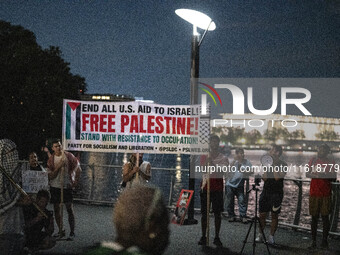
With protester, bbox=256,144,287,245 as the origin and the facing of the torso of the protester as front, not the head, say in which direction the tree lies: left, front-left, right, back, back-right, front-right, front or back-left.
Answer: right

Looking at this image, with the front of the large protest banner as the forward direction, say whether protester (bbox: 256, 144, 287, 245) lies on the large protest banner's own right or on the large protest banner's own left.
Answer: on the large protest banner's own left

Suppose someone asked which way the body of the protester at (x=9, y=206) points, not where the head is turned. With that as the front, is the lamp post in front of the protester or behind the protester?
in front

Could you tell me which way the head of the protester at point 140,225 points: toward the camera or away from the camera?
away from the camera

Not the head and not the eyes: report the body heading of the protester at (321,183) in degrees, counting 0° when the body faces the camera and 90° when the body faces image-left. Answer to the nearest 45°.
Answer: approximately 0°

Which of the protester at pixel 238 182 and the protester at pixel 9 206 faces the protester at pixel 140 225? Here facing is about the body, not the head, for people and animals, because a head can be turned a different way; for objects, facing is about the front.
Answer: the protester at pixel 238 182

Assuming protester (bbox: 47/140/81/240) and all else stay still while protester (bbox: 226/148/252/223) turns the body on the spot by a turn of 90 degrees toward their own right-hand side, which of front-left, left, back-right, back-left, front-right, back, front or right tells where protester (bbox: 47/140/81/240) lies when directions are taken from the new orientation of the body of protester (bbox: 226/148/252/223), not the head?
front-left

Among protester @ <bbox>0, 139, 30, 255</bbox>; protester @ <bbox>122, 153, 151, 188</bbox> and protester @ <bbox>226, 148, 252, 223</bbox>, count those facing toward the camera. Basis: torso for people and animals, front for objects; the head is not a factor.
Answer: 2

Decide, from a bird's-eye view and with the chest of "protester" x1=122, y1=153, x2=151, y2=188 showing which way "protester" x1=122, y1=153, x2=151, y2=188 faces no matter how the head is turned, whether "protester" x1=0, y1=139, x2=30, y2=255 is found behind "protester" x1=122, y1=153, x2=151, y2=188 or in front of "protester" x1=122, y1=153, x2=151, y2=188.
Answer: in front

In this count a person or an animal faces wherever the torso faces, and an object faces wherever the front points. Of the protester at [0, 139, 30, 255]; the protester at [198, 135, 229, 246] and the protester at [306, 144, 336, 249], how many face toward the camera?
2

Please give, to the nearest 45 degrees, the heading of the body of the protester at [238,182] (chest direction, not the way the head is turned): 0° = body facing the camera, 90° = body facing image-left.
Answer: approximately 0°
